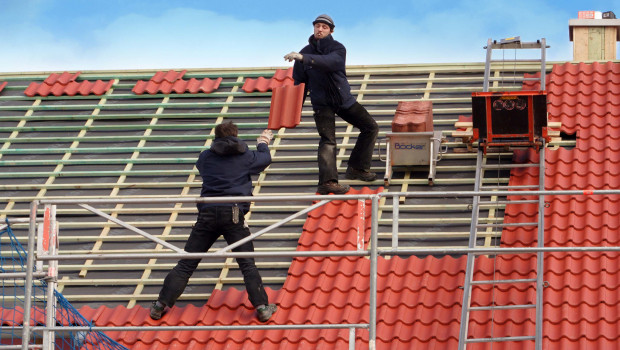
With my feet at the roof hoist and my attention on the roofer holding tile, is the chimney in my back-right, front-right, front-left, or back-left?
back-right

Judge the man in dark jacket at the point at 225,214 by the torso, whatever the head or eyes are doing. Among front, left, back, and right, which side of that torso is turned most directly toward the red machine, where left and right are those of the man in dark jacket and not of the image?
right

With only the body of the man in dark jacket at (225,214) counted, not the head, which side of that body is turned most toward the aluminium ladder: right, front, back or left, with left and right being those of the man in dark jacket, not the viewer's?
right

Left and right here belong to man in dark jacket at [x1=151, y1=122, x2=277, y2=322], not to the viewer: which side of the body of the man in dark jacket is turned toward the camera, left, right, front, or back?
back

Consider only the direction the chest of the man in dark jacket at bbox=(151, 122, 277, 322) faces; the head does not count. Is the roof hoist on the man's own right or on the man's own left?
on the man's own right
